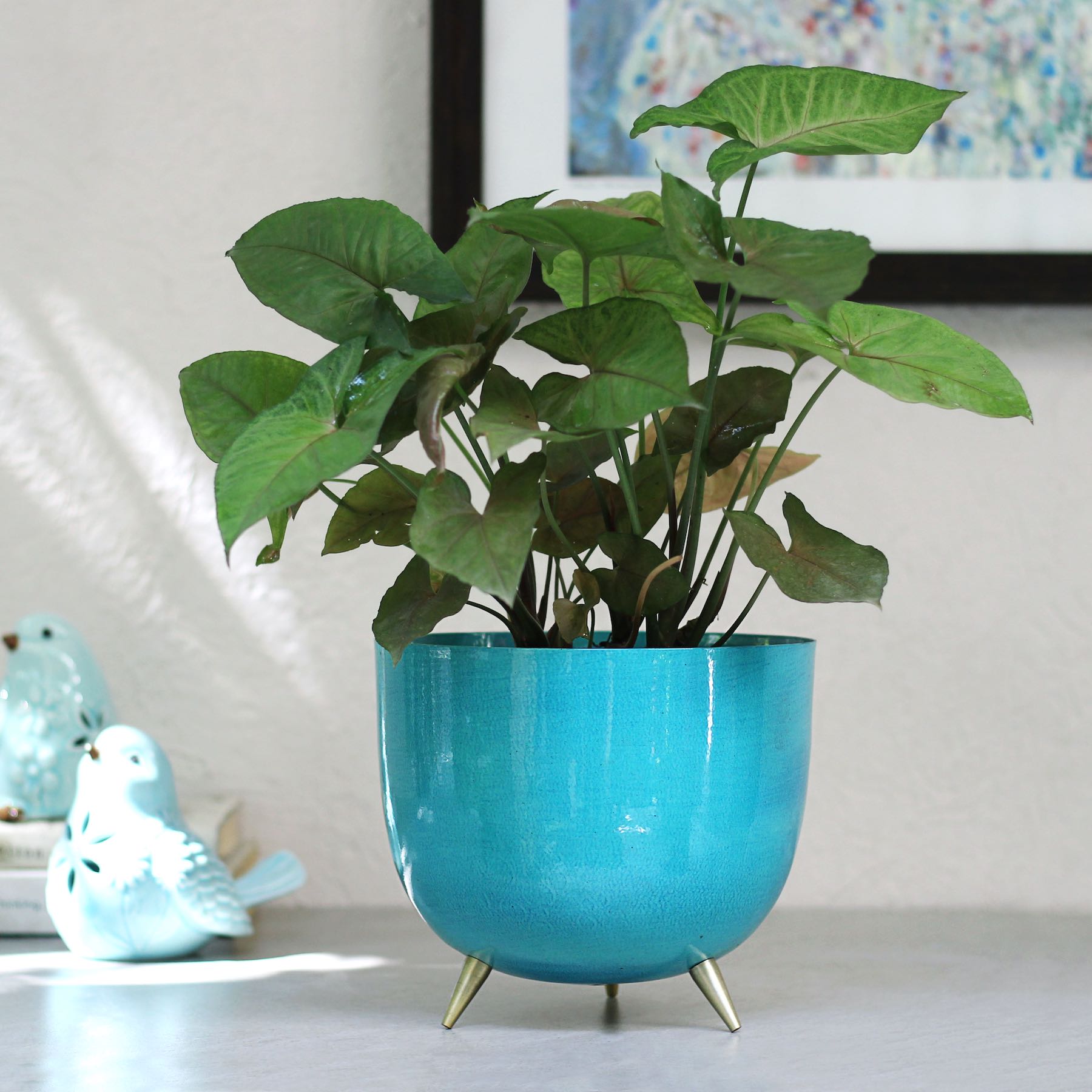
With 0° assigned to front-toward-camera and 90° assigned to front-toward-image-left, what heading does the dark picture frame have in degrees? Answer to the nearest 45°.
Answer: approximately 0°
